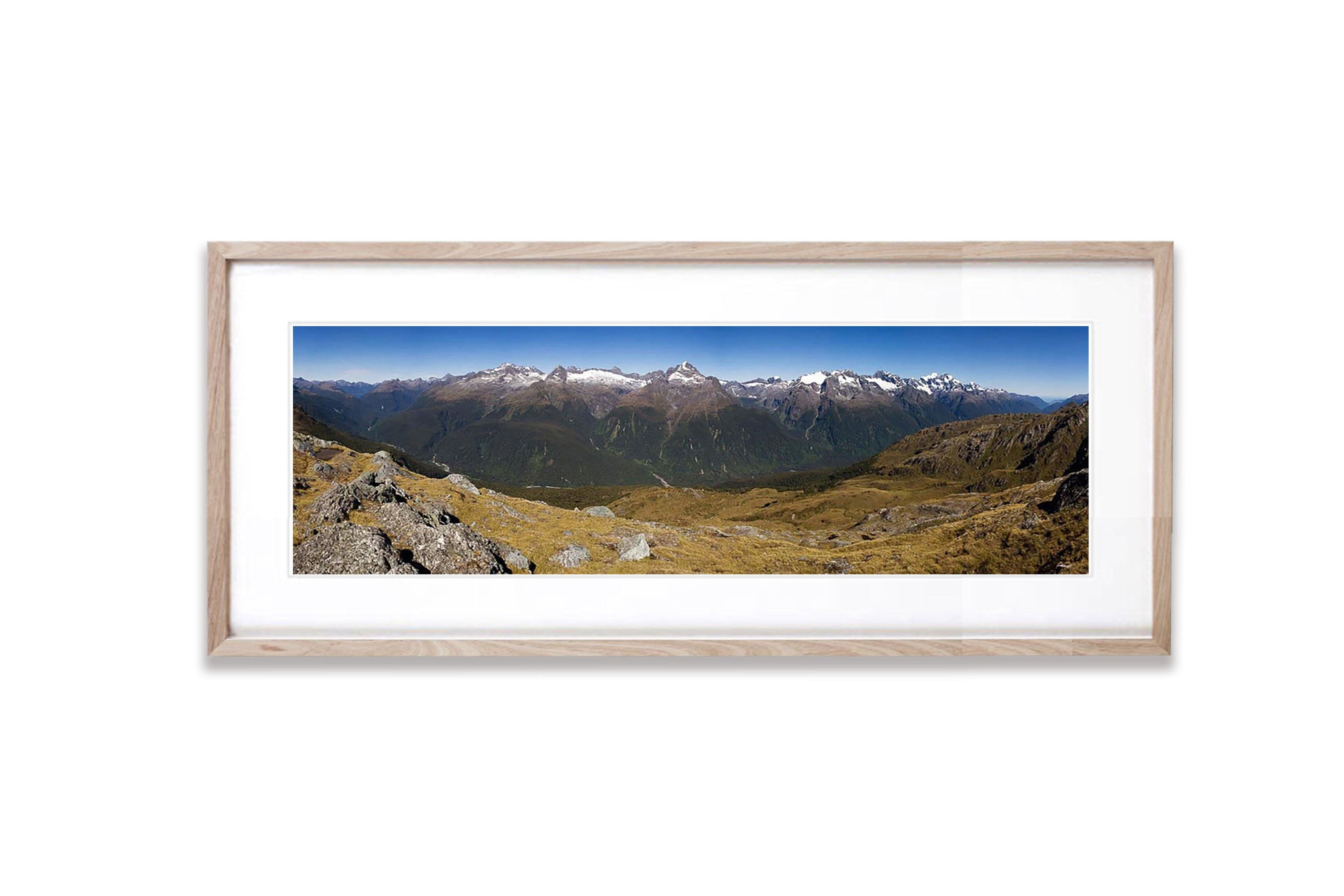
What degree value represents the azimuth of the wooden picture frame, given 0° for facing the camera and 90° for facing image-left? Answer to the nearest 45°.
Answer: approximately 0°
